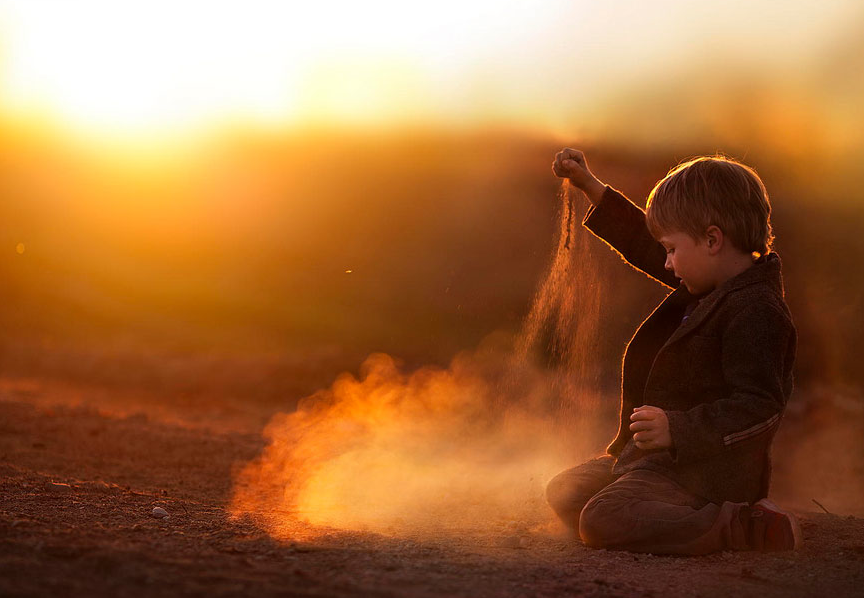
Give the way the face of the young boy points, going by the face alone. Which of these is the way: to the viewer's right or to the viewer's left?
to the viewer's left

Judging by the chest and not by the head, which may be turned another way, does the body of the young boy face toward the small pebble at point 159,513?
yes

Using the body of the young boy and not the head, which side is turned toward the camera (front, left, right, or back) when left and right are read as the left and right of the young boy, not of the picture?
left

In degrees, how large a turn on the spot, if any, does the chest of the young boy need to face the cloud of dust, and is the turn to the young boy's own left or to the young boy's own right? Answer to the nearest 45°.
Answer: approximately 45° to the young boy's own right

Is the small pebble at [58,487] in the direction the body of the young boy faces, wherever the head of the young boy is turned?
yes
